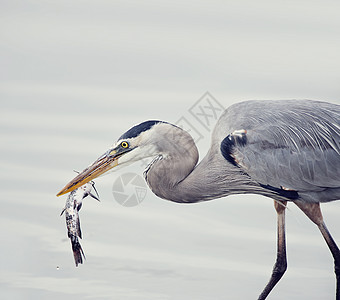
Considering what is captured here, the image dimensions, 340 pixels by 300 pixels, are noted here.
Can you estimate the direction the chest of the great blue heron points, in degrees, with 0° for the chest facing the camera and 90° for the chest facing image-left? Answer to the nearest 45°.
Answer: approximately 90°
